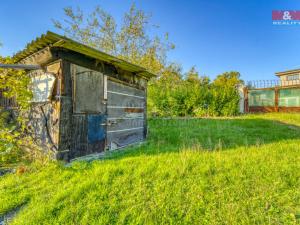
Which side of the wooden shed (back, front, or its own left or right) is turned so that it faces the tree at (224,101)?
left

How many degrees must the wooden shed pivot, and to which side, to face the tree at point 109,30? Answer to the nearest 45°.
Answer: approximately 135° to its left

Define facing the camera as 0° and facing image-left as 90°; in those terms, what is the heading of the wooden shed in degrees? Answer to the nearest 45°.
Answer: approximately 315°

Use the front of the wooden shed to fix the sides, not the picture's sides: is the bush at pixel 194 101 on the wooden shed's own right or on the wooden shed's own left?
on the wooden shed's own left

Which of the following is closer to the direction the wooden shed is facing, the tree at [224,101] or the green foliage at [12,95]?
the tree
